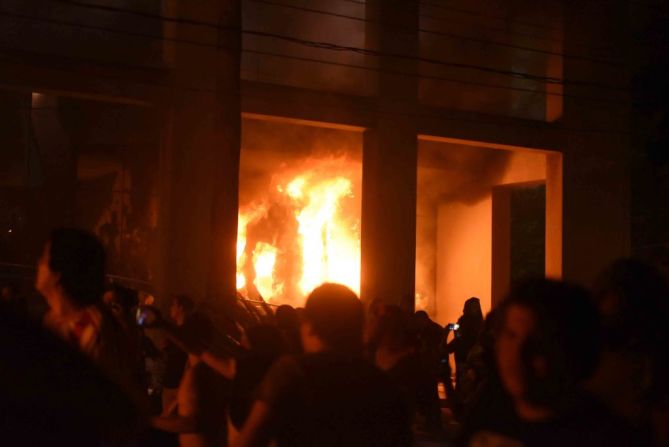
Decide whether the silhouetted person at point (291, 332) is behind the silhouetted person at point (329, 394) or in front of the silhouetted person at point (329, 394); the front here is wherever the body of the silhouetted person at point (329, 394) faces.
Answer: in front

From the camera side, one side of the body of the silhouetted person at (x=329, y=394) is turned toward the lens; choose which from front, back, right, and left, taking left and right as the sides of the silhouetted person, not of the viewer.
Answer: back

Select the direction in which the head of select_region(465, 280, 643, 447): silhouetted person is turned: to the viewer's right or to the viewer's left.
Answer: to the viewer's left

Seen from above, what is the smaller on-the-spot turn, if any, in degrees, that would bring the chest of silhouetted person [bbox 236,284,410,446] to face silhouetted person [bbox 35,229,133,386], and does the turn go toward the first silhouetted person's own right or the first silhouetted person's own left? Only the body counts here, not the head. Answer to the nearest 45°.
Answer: approximately 90° to the first silhouetted person's own left

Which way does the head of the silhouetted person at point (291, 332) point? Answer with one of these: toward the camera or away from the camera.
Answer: away from the camera

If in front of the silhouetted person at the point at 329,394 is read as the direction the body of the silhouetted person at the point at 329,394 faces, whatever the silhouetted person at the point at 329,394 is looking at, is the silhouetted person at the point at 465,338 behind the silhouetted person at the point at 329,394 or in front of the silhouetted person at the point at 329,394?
in front

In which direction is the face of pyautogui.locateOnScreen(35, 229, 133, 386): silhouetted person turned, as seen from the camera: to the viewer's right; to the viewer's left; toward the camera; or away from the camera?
to the viewer's left

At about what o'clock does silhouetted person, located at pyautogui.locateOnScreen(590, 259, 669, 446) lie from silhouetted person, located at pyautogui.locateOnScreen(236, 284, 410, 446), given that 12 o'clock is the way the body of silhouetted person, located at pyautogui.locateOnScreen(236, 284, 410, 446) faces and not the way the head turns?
silhouetted person, located at pyautogui.locateOnScreen(590, 259, 669, 446) is roughly at 3 o'clock from silhouetted person, located at pyautogui.locateOnScreen(236, 284, 410, 446).

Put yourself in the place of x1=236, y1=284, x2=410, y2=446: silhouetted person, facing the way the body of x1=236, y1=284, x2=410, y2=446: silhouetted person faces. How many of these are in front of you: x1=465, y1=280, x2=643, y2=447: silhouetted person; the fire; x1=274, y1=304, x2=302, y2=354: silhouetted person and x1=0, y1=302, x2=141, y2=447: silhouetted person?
2

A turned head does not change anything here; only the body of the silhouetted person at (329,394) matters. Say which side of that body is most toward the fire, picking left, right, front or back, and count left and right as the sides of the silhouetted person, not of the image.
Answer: front

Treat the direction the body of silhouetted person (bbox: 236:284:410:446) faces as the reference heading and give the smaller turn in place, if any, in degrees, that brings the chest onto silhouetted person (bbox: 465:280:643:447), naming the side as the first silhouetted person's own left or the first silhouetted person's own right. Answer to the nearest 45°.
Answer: approximately 135° to the first silhouetted person's own right

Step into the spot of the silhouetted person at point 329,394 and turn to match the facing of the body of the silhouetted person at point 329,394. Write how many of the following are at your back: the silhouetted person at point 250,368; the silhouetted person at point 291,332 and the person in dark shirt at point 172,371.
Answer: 0

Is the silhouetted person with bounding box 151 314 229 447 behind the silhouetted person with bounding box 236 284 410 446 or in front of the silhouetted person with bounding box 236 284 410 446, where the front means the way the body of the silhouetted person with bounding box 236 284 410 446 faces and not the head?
in front

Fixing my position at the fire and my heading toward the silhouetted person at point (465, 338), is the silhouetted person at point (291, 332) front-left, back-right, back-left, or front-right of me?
front-right

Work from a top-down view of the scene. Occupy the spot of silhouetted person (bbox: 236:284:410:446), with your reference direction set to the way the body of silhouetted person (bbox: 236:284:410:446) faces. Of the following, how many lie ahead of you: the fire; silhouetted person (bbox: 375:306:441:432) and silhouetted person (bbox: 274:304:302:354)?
3

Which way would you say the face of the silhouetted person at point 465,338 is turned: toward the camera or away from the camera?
away from the camera
